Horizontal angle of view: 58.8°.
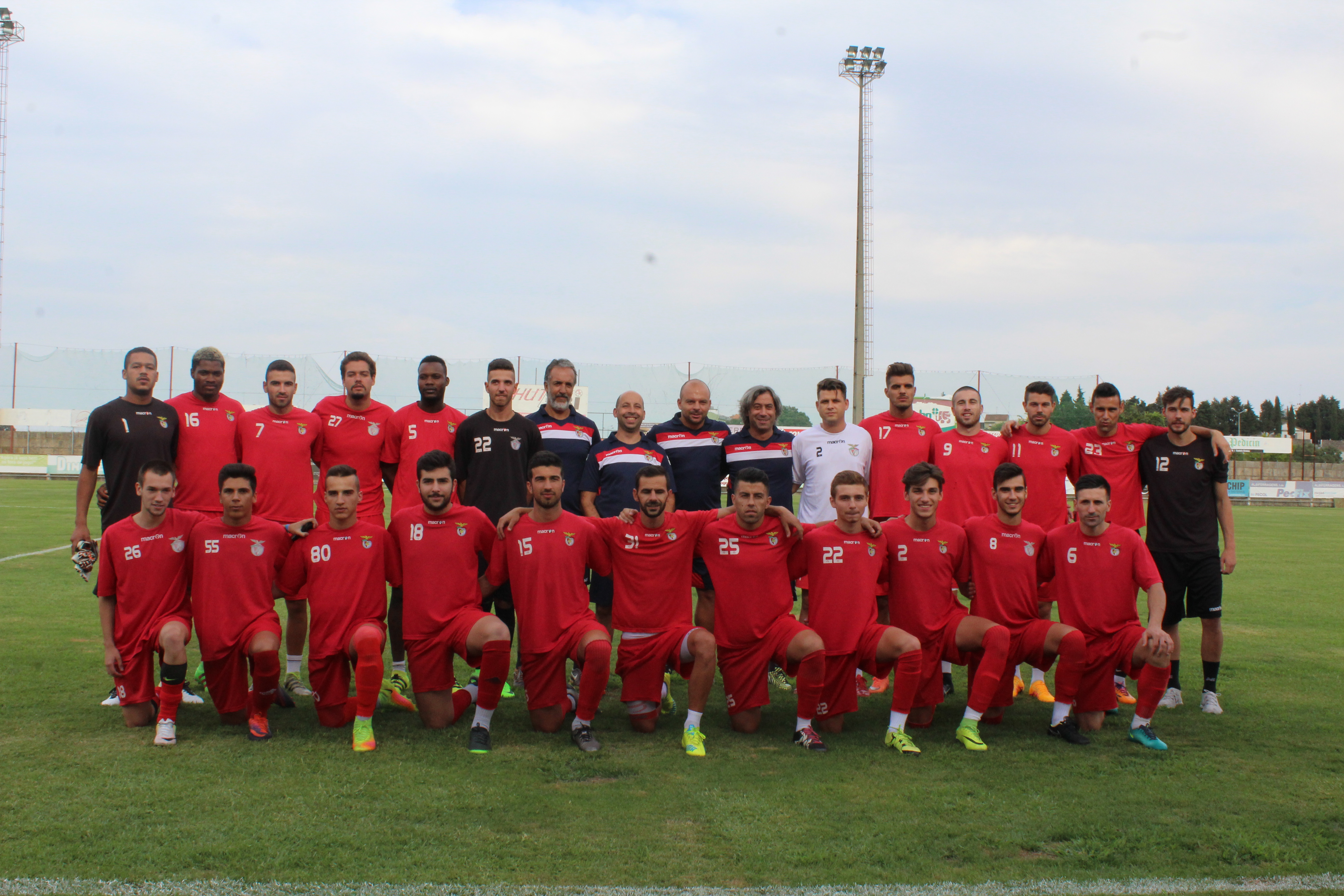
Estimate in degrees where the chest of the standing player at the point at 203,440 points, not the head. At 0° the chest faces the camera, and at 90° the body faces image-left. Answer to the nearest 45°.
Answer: approximately 0°

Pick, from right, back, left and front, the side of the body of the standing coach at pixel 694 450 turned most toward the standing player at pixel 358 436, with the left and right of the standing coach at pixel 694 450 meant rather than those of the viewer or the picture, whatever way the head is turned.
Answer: right

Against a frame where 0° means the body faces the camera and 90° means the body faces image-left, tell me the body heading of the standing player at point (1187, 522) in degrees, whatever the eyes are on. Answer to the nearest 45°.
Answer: approximately 0°

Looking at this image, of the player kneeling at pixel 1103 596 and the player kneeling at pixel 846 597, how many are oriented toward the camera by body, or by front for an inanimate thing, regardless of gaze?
2

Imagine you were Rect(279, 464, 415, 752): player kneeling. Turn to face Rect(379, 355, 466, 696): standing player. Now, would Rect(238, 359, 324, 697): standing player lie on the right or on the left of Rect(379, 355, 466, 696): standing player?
left
